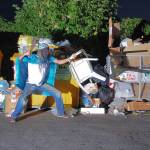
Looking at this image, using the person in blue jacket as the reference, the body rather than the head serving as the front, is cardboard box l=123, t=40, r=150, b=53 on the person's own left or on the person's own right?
on the person's own left

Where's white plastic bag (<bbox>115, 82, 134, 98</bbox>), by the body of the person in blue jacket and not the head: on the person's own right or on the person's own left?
on the person's own left

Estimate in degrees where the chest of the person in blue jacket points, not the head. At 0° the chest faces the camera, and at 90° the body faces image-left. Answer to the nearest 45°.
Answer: approximately 0°

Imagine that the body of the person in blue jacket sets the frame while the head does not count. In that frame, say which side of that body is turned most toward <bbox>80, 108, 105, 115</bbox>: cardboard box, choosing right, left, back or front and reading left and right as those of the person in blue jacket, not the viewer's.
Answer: left

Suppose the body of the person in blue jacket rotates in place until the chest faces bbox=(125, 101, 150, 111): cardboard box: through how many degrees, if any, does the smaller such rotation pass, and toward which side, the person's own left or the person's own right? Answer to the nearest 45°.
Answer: approximately 90° to the person's own left
